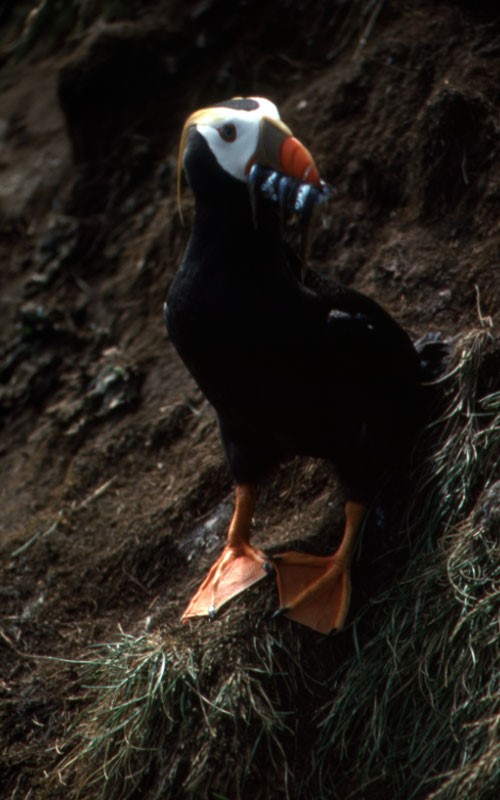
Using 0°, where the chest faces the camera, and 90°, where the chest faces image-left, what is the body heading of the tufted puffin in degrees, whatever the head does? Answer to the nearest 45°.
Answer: approximately 45°
